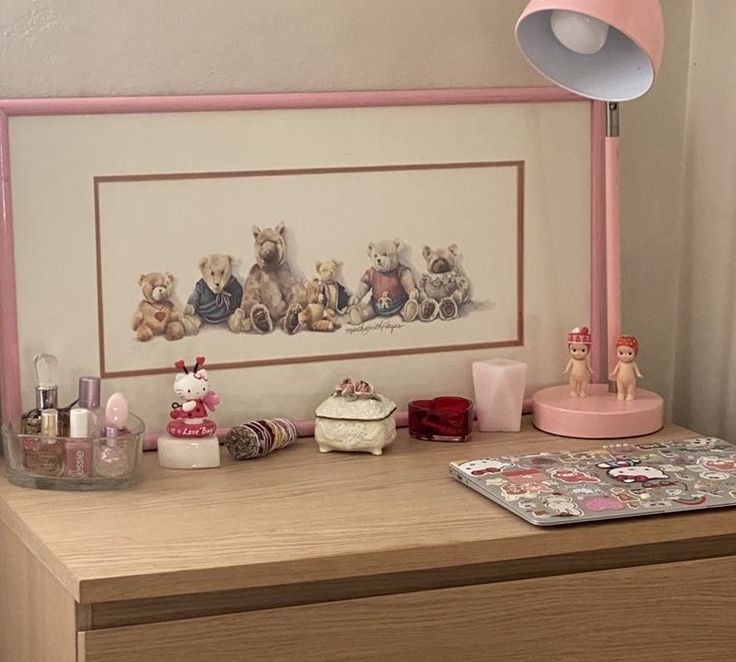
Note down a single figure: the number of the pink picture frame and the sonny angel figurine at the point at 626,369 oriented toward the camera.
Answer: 2

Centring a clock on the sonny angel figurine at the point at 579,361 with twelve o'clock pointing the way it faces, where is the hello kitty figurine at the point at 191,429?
The hello kitty figurine is roughly at 2 o'clock from the sonny angel figurine.

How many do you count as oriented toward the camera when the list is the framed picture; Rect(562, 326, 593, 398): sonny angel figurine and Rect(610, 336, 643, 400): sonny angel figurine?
3

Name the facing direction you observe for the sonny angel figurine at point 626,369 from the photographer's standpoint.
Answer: facing the viewer
